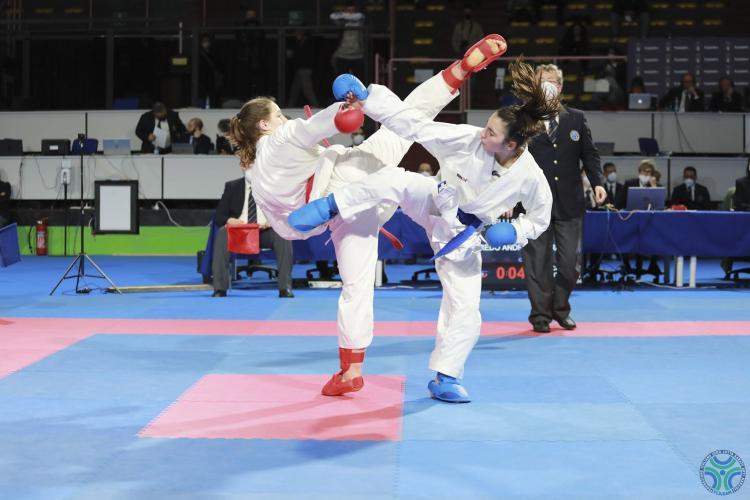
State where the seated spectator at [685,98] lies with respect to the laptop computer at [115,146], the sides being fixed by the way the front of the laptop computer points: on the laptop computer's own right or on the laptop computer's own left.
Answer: on the laptop computer's own right

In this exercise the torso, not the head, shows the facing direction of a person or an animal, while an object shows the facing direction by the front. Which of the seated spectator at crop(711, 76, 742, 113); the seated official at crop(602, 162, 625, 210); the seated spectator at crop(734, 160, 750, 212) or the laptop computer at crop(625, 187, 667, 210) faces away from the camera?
the laptop computer

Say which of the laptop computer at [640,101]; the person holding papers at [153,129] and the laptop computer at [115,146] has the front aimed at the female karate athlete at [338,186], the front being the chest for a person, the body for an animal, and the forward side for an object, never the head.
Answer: the person holding papers

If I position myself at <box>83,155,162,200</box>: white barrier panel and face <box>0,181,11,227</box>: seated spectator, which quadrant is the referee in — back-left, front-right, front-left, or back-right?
back-left

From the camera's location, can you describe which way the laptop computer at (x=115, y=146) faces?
facing away from the viewer

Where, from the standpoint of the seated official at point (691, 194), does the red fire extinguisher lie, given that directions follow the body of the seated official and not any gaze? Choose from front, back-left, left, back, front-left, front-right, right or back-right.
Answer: right

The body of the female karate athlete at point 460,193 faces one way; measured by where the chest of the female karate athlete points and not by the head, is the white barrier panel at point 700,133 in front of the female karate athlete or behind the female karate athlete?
behind

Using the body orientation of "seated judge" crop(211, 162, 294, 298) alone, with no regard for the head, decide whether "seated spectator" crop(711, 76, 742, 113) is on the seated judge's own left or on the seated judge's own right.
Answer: on the seated judge's own left

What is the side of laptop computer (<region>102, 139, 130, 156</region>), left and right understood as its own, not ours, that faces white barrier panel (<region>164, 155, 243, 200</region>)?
right

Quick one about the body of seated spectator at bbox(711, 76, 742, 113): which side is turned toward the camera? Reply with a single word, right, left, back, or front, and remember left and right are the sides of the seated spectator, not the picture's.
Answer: front
